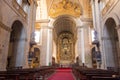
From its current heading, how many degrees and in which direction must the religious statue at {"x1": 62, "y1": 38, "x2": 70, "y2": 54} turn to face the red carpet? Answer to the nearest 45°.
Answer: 0° — it already faces it

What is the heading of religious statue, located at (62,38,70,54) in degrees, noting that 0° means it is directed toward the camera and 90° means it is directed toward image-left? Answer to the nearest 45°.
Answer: approximately 0°
